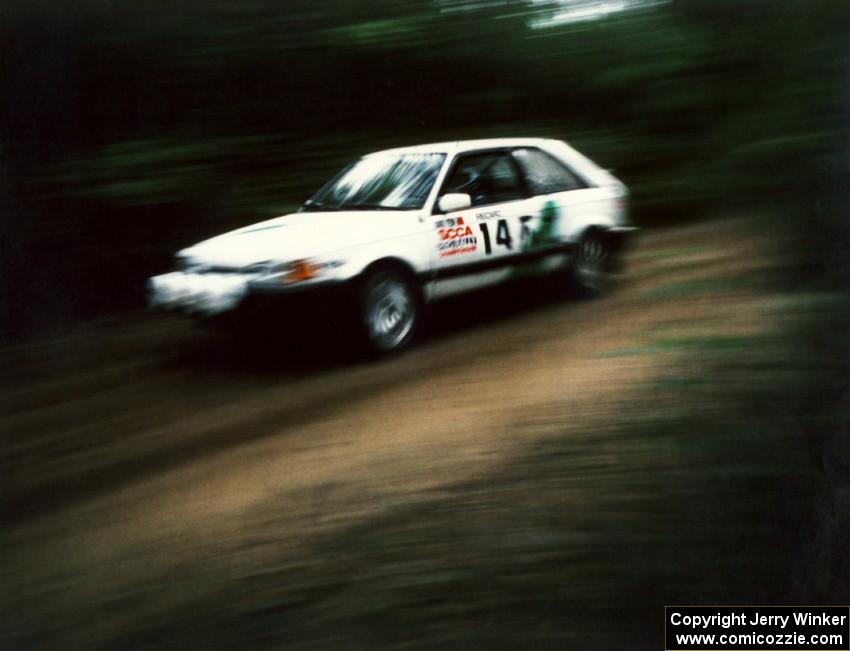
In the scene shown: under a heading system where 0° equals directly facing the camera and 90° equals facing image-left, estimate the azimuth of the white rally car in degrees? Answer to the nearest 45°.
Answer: approximately 45°
